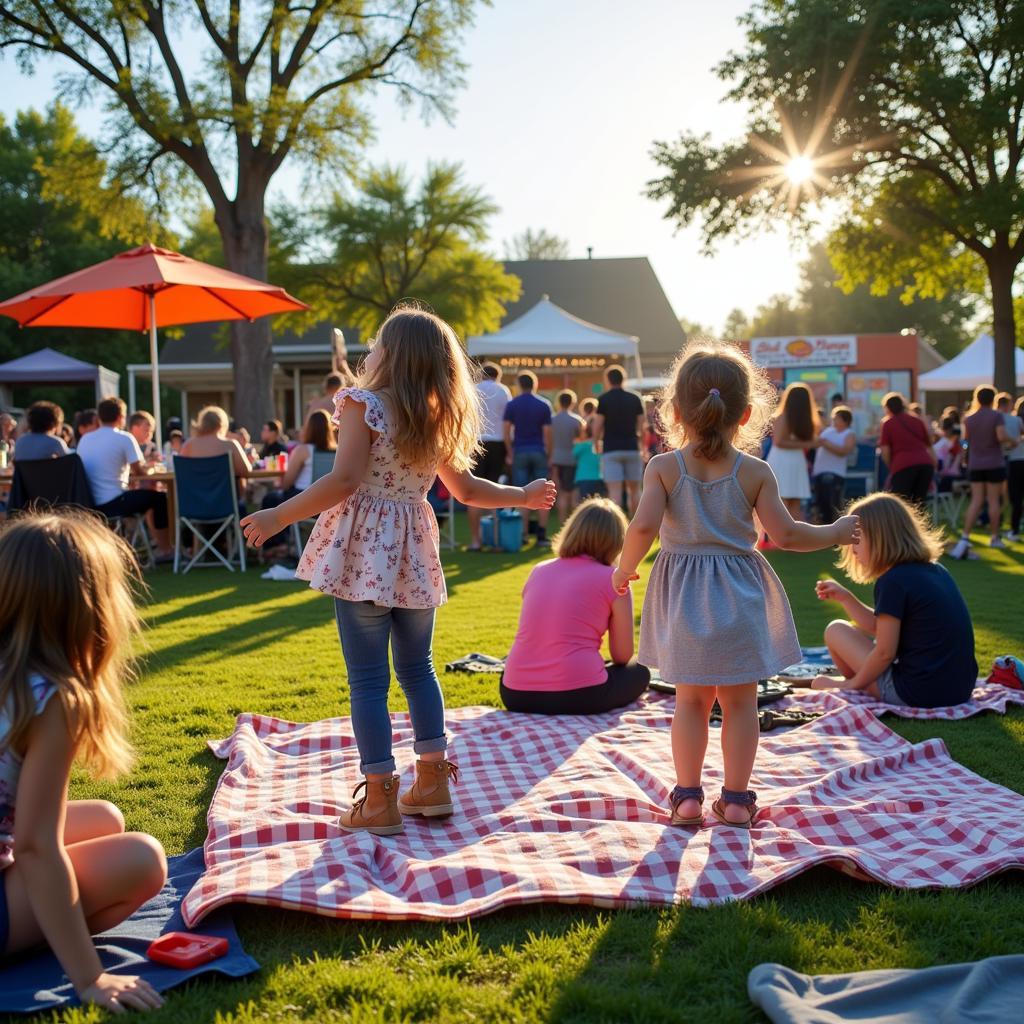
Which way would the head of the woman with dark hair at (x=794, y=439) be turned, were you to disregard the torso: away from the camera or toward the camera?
away from the camera

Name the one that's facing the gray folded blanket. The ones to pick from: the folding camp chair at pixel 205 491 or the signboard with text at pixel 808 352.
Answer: the signboard with text

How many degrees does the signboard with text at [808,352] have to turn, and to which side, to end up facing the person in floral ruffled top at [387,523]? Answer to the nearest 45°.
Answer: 0° — it already faces them

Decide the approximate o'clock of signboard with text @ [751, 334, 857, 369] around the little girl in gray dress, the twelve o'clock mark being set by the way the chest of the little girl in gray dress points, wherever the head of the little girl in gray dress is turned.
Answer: The signboard with text is roughly at 12 o'clock from the little girl in gray dress.

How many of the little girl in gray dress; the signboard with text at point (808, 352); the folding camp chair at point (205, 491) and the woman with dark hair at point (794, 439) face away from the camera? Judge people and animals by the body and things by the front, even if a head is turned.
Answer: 3

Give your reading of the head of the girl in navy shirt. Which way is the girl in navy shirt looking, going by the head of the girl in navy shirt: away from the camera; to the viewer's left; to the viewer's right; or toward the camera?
to the viewer's left

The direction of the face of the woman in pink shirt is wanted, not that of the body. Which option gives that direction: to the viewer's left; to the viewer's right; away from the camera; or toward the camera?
away from the camera

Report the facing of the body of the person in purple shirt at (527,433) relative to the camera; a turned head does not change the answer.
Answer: away from the camera

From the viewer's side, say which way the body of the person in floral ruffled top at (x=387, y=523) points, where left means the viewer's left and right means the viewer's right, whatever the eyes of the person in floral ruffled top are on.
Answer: facing away from the viewer and to the left of the viewer

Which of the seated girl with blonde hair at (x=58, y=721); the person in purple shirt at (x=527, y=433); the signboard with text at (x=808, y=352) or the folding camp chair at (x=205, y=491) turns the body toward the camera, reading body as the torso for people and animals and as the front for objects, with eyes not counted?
the signboard with text

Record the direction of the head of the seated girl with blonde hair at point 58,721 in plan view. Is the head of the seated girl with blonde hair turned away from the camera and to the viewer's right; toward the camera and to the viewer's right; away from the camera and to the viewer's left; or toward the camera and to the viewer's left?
away from the camera and to the viewer's right

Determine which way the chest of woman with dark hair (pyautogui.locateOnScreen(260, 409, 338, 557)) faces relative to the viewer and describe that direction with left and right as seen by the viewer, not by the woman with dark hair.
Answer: facing away from the viewer and to the left of the viewer

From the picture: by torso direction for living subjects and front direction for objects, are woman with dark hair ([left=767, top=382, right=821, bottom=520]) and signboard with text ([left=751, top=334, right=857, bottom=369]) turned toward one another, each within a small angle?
yes

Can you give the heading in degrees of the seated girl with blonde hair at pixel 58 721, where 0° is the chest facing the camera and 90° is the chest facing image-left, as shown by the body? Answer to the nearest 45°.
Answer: approximately 225°

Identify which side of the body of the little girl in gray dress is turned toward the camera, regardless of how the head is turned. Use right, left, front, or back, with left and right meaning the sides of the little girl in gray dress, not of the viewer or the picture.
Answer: back

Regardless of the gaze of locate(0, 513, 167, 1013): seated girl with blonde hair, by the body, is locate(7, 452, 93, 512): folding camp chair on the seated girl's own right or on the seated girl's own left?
on the seated girl's own left
